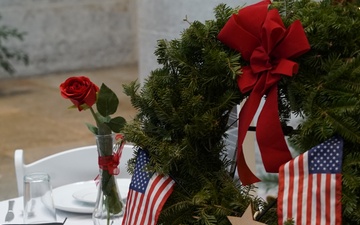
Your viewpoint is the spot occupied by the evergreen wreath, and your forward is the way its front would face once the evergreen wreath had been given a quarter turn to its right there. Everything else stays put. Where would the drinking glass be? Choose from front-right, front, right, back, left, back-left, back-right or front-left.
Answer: front-right

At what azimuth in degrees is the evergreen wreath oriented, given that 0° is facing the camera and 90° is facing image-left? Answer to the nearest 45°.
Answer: approximately 0°

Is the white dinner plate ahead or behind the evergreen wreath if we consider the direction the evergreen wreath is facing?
behind
